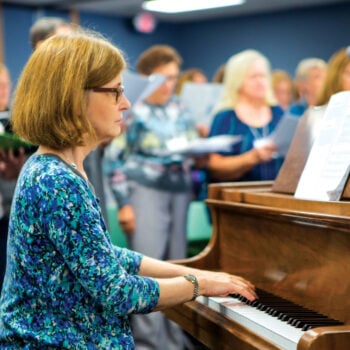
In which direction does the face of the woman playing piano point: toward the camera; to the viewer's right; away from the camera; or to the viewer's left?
to the viewer's right

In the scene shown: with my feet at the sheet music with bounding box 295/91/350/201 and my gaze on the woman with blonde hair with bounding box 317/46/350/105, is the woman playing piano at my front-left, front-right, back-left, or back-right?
back-left

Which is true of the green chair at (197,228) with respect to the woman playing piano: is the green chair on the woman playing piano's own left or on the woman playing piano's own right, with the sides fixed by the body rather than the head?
on the woman playing piano's own left

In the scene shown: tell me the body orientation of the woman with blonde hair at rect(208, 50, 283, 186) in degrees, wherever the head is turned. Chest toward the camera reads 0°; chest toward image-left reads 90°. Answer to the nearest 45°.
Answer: approximately 315°

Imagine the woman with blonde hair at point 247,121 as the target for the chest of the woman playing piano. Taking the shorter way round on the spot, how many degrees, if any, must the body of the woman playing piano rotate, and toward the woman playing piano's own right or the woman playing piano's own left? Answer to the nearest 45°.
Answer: approximately 90° to the woman playing piano's own left

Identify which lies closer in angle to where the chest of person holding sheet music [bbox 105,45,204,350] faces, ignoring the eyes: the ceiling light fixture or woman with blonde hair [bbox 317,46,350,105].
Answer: the woman with blonde hair

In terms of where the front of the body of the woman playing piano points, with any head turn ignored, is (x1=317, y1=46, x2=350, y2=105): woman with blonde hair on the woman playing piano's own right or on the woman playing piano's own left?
on the woman playing piano's own left

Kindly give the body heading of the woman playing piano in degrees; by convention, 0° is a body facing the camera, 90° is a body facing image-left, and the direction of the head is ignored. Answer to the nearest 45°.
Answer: approximately 270°

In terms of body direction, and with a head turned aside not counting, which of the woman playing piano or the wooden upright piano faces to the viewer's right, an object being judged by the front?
the woman playing piano

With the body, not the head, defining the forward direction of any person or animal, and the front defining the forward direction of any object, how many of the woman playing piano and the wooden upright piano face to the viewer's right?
1
